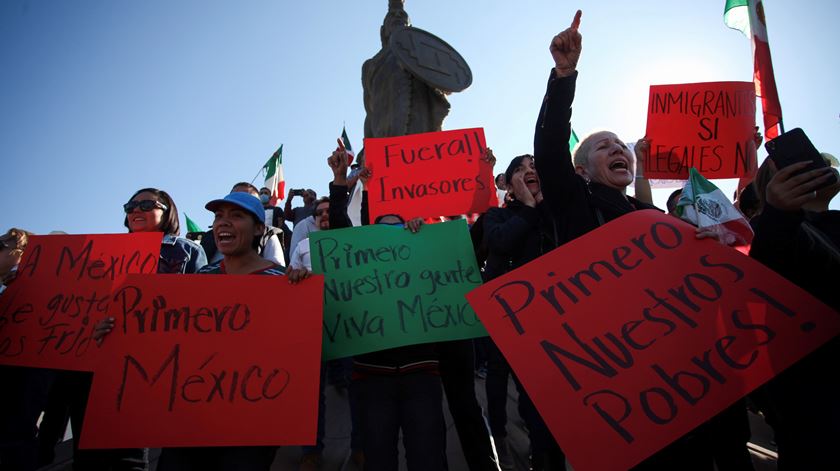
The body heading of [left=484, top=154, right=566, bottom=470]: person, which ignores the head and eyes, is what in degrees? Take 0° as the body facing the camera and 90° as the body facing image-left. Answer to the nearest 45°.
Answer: approximately 315°

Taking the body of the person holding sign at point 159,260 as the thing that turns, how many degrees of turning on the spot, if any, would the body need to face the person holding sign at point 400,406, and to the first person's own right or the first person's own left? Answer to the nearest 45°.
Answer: approximately 90° to the first person's own left

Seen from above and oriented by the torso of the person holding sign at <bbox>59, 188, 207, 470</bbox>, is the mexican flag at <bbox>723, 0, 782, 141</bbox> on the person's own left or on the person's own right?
on the person's own left

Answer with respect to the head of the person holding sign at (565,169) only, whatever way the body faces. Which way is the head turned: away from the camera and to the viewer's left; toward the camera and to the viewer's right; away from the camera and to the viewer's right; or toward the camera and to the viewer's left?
toward the camera and to the viewer's right

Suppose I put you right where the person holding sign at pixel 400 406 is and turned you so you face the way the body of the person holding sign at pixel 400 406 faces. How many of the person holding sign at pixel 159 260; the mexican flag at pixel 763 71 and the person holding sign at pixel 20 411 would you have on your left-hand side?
1

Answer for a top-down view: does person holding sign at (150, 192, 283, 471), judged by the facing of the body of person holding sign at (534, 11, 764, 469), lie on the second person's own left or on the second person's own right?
on the second person's own right

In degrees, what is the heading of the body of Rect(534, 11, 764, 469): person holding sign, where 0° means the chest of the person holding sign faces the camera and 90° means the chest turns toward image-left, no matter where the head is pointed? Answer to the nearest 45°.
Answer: approximately 315°

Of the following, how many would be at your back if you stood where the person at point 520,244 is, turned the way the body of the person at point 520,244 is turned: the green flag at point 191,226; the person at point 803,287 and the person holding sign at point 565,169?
1

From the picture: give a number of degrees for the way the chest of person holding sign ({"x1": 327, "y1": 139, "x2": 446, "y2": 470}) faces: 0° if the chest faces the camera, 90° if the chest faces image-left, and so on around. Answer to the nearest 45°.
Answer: approximately 0°
